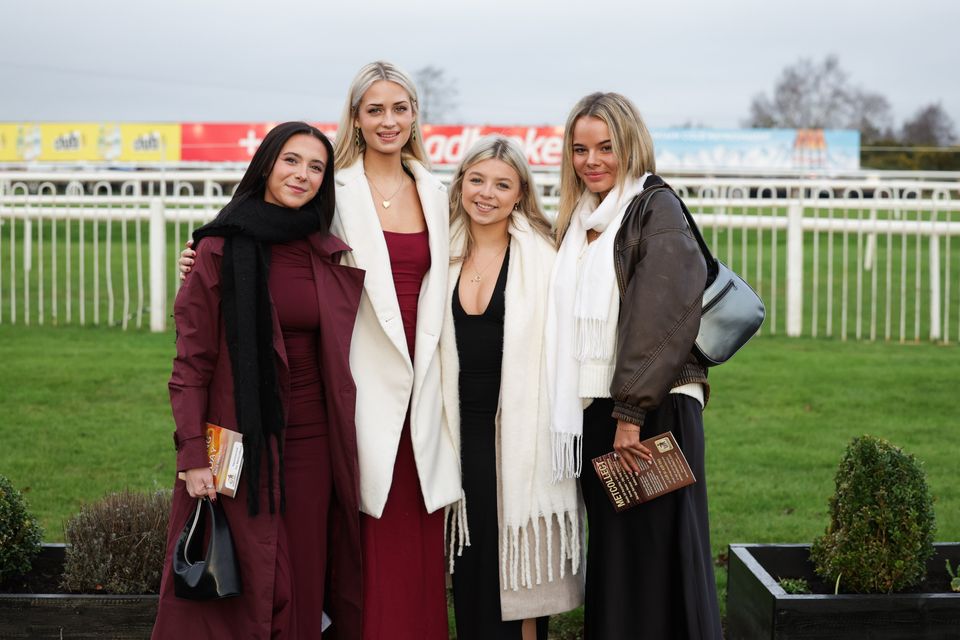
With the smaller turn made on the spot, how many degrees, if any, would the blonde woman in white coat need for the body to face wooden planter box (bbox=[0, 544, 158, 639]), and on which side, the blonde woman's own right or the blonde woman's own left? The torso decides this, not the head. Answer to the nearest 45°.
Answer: approximately 90° to the blonde woman's own right

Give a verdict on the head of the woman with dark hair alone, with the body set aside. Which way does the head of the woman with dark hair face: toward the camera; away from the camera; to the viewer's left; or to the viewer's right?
toward the camera

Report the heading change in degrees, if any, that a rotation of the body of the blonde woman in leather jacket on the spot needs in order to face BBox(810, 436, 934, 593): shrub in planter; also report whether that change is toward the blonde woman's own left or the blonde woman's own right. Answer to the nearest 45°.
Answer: approximately 135° to the blonde woman's own left

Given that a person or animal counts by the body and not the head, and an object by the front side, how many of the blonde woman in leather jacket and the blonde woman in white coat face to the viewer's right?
0

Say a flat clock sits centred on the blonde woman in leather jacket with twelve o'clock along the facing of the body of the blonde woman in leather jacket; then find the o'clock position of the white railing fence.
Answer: The white railing fence is roughly at 5 o'clock from the blonde woman in leather jacket.

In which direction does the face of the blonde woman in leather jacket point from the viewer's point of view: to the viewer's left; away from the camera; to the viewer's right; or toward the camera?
toward the camera

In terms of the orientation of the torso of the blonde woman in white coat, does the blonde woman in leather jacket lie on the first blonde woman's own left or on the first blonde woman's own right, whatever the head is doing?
on the first blonde woman's own left

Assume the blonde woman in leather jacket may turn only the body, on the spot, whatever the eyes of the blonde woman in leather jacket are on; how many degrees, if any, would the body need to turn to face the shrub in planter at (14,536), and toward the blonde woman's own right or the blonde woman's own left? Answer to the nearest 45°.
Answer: approximately 45° to the blonde woman's own right

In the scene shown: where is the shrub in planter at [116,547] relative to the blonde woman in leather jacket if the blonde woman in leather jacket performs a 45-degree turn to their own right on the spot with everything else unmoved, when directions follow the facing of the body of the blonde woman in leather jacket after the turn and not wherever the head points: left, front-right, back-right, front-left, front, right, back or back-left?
front

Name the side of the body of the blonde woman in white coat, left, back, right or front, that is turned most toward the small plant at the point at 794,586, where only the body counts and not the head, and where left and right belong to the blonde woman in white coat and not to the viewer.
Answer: left

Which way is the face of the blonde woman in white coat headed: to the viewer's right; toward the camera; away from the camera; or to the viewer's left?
toward the camera

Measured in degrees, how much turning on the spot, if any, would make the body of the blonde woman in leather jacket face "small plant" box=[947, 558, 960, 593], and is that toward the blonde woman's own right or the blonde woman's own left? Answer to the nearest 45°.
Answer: approximately 135° to the blonde woman's own left

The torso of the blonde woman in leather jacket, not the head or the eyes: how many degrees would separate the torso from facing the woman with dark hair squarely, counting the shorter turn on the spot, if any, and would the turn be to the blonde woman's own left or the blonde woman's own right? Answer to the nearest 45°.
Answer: approximately 45° to the blonde woman's own right

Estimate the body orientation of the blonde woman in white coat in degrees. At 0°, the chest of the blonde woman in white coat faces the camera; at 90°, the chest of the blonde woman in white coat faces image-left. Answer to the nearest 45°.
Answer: approximately 0°
